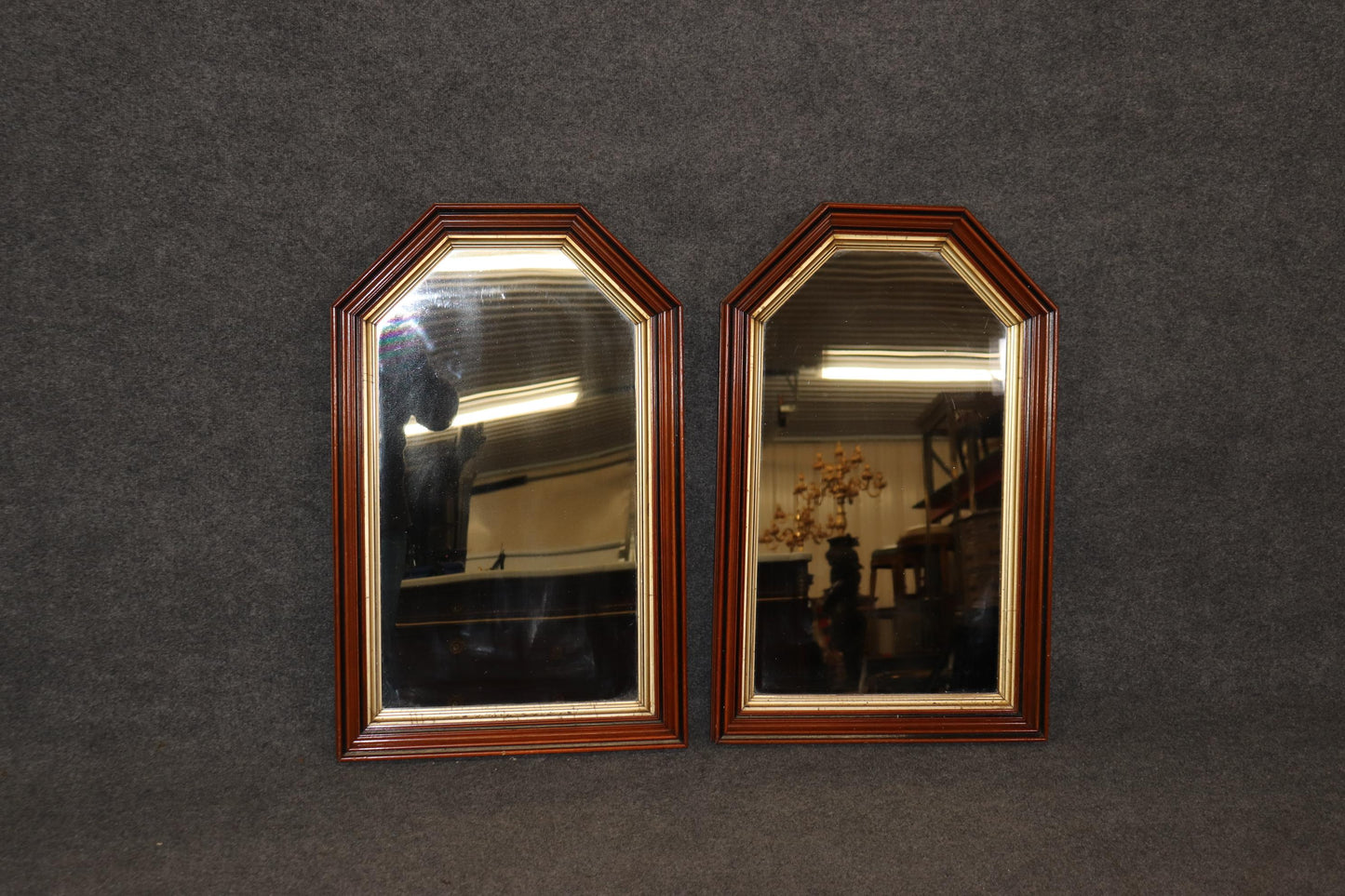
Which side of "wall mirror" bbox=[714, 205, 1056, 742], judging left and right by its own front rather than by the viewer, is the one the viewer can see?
front

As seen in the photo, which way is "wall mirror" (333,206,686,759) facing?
toward the camera

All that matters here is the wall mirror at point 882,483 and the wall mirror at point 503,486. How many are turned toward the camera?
2

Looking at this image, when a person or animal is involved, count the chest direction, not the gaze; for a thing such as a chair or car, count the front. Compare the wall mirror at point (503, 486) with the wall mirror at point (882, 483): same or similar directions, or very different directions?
same or similar directions
